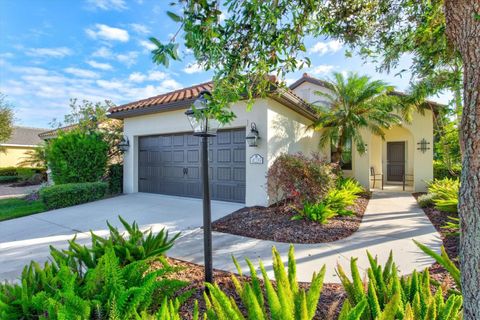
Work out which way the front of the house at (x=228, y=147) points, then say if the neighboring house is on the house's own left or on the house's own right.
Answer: on the house's own right

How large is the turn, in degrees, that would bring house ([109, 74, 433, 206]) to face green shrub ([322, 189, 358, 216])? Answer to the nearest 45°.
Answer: approximately 90° to its left

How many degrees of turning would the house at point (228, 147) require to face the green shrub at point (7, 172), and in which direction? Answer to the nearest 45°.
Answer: approximately 90° to its right

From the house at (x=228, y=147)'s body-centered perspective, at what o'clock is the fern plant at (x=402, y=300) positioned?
The fern plant is roughly at 10 o'clock from the house.

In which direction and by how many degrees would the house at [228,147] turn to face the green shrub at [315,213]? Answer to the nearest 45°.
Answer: approximately 90° to its left

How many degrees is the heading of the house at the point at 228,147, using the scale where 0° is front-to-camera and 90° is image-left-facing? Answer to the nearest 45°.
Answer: approximately 45°
